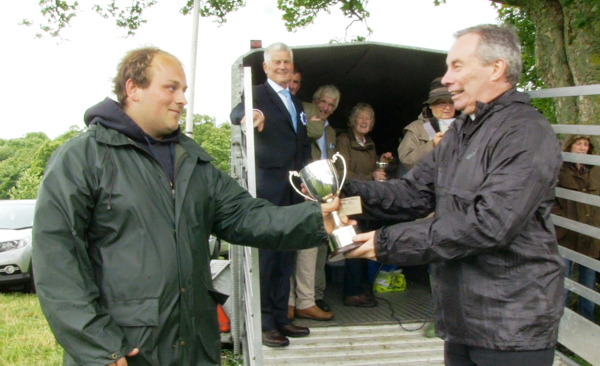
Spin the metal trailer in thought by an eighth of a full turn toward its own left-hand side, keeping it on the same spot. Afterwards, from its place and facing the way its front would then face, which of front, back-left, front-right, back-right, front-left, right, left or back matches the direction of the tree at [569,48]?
right

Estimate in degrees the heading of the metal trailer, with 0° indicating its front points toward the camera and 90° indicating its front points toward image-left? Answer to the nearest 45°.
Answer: approximately 180°

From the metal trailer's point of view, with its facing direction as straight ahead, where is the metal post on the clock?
The metal post is roughly at 11 o'clock from the metal trailer.

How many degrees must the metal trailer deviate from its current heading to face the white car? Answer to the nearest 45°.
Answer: approximately 45° to its left

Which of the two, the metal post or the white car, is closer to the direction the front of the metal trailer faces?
the metal post
